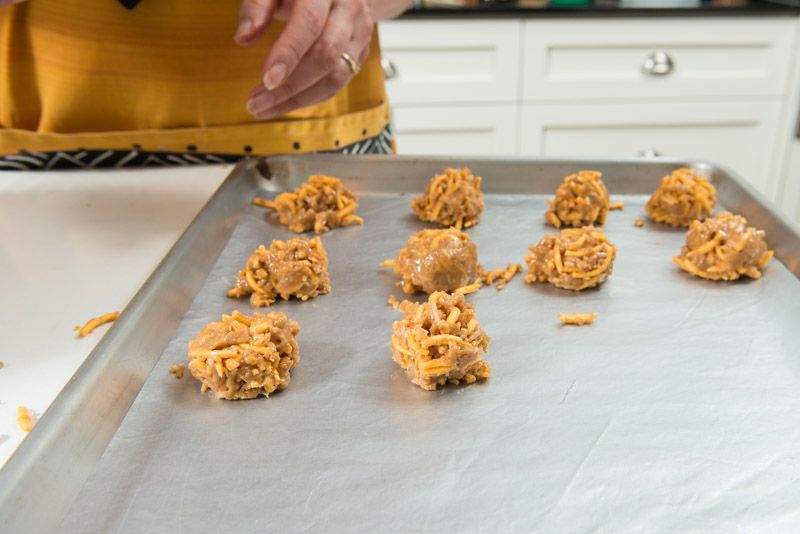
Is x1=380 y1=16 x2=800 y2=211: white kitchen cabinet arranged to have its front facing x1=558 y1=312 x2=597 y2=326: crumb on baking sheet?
yes

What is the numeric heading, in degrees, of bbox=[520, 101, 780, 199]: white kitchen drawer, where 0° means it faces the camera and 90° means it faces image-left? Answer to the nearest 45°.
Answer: approximately 0°

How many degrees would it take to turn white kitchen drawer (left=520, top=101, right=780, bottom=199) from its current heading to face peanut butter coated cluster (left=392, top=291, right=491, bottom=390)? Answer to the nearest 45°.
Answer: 0° — it already faces it

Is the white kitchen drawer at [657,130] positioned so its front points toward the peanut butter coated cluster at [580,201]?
yes

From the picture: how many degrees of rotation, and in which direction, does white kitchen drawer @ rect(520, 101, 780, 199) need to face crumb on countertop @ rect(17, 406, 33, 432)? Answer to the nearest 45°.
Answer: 0° — it already faces it
